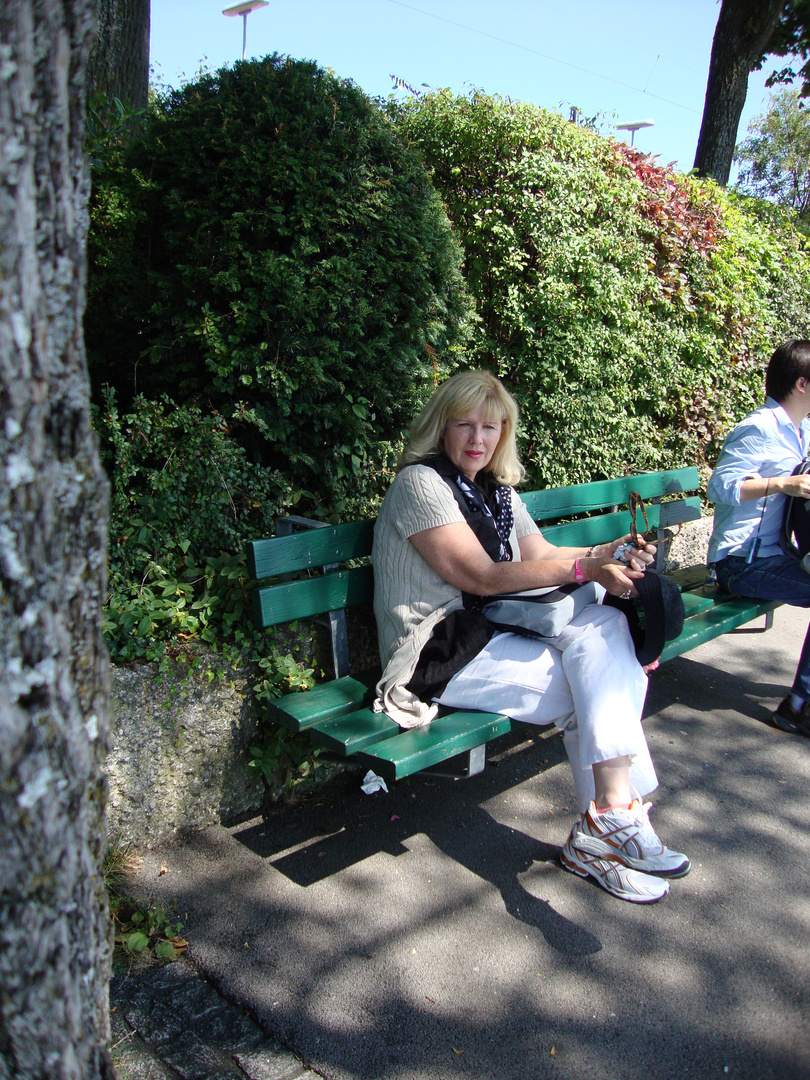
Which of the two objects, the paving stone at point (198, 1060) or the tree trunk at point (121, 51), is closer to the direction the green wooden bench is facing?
the paving stone

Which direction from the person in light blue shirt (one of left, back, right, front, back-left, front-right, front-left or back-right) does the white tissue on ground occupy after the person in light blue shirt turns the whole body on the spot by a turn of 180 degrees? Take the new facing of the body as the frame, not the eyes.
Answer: front-left

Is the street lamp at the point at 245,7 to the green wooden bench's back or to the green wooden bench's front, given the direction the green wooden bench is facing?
to the back

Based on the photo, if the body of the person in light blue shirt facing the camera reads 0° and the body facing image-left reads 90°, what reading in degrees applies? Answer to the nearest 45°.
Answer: approximately 270°

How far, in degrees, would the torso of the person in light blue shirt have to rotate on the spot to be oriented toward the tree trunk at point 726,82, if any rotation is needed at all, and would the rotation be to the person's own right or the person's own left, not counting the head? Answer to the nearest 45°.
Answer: approximately 90° to the person's own left

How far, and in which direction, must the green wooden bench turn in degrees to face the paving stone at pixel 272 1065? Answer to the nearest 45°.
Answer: approximately 45° to its right

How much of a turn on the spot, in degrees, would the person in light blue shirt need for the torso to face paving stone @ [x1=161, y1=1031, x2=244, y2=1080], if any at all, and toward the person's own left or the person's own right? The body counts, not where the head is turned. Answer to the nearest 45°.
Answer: approximately 90° to the person's own right

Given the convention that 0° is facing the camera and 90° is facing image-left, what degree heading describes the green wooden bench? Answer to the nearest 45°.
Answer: approximately 315°

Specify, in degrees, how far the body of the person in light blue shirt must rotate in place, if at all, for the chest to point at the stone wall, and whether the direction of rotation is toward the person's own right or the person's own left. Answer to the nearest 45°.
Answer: approximately 135° to the person's own right

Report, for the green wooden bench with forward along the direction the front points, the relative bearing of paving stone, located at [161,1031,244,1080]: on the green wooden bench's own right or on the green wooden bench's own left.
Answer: on the green wooden bench's own right
